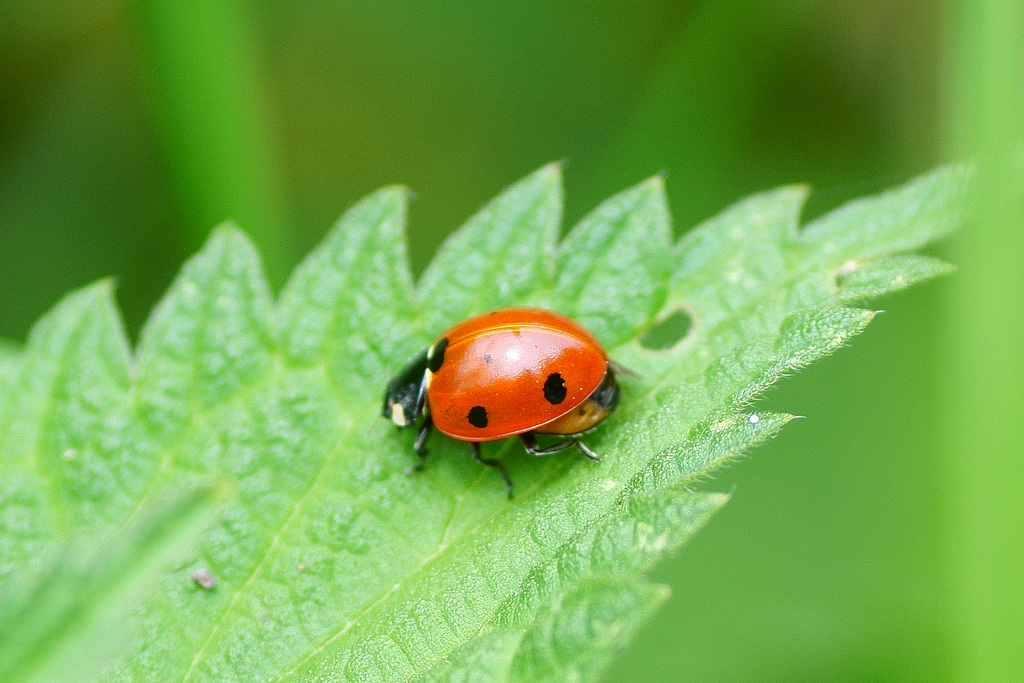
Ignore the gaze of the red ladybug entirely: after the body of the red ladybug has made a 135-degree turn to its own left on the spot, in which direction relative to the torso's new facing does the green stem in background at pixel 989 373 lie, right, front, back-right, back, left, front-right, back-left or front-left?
front-left

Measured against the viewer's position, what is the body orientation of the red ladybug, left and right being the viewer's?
facing to the left of the viewer

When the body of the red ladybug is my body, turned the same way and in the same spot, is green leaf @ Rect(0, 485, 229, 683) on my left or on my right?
on my left

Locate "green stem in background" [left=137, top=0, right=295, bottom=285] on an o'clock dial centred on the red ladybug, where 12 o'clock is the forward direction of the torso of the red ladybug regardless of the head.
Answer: The green stem in background is roughly at 2 o'clock from the red ladybug.
